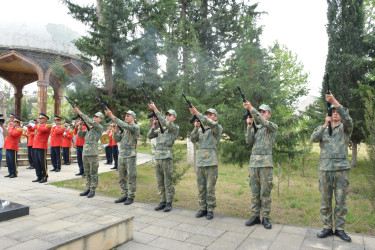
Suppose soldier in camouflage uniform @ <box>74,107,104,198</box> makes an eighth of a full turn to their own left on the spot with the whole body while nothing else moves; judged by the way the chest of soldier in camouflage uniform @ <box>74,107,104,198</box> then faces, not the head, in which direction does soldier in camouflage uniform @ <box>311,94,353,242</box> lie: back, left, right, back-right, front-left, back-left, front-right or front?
front-left

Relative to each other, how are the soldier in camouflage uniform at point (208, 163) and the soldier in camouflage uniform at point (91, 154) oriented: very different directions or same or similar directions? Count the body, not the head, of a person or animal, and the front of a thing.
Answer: same or similar directions

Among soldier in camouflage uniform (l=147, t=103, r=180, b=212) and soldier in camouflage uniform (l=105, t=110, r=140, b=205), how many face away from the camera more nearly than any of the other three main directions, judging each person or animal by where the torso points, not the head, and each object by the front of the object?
0

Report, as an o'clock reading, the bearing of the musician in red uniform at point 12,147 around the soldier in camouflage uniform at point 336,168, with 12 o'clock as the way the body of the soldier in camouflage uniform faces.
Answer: The musician in red uniform is roughly at 3 o'clock from the soldier in camouflage uniform.

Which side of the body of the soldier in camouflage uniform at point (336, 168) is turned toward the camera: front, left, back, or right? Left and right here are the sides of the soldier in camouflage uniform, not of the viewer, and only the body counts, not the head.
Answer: front

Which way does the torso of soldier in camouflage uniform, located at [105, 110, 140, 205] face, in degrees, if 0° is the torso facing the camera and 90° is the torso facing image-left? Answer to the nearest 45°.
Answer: approximately 45°

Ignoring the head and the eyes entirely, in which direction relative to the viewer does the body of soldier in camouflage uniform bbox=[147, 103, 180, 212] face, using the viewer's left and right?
facing the viewer and to the left of the viewer

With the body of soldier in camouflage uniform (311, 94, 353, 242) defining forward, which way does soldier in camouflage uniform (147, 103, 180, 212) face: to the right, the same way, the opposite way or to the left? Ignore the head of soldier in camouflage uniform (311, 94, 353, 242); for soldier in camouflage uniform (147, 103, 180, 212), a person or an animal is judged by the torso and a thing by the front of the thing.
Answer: the same way

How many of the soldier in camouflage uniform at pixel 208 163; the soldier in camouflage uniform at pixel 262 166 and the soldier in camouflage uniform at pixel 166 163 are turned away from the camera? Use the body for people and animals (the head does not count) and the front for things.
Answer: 0
